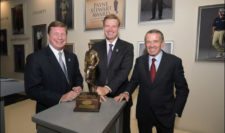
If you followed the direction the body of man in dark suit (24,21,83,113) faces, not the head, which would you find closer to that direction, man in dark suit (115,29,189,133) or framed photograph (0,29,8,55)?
the man in dark suit

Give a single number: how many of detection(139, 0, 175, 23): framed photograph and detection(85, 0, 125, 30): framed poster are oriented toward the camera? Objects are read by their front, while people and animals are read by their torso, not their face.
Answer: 2

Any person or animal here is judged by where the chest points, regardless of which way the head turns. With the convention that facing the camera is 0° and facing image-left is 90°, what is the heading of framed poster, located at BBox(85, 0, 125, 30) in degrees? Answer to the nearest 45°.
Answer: approximately 0°

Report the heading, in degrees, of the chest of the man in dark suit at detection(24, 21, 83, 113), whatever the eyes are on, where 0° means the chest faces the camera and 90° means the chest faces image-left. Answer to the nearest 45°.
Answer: approximately 315°

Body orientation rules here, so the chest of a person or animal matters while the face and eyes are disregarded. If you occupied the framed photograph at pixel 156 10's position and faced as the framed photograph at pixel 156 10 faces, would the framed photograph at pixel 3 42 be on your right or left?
on your right

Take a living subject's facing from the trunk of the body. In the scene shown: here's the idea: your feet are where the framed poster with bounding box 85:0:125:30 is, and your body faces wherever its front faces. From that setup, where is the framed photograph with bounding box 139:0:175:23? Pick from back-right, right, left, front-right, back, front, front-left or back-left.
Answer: front-left

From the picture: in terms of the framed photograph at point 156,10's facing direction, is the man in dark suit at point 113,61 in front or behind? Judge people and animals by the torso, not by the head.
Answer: in front

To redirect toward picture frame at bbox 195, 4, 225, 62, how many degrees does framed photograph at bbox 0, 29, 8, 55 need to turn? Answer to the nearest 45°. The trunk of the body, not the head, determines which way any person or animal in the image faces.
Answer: approximately 90° to its left

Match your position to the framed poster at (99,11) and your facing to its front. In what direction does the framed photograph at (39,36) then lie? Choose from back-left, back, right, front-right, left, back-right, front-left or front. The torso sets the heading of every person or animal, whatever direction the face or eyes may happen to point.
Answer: back-right

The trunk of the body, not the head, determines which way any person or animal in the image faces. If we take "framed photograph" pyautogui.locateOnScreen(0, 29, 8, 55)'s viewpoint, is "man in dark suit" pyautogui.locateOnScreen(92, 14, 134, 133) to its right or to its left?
on its left

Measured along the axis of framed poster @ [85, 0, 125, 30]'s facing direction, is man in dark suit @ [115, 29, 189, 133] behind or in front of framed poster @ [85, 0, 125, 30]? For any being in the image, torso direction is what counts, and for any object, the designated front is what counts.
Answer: in front
